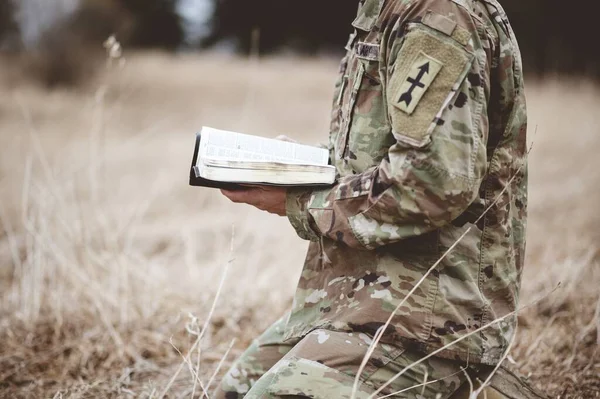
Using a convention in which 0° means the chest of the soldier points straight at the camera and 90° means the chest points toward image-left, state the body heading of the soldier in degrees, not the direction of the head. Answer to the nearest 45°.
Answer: approximately 90°
